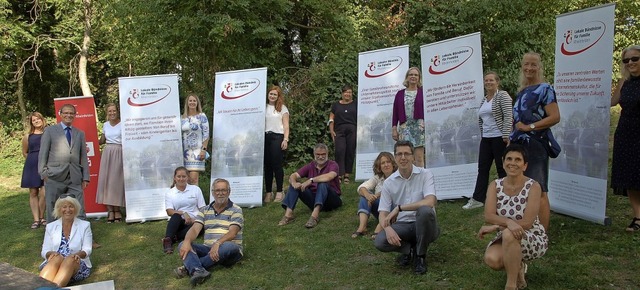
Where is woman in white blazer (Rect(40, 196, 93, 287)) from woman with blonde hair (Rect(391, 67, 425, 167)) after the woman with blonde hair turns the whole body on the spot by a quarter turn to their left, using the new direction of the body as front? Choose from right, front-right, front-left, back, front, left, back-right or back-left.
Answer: back-right

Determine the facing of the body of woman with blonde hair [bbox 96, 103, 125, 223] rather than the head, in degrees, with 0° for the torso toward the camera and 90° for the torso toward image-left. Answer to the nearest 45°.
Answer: approximately 0°

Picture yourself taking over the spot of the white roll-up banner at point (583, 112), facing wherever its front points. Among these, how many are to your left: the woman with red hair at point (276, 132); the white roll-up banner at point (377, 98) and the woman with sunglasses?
1

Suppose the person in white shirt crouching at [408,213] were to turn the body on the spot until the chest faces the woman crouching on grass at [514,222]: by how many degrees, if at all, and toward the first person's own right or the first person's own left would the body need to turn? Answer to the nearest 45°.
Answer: approximately 45° to the first person's own left

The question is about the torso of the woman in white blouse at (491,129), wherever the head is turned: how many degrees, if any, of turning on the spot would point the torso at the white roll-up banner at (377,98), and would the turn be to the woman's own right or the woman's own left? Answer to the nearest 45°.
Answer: approximately 90° to the woman's own right

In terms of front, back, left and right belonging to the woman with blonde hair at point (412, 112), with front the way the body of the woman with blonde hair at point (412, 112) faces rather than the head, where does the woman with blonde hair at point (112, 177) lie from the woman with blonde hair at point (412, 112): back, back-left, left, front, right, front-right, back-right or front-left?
right

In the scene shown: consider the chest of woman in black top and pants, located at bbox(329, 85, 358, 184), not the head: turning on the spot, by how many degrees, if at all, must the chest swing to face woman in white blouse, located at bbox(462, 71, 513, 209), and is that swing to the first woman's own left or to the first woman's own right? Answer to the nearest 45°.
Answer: approximately 45° to the first woman's own left

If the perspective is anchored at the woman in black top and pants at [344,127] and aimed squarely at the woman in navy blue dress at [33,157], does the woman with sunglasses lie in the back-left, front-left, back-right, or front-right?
back-left
